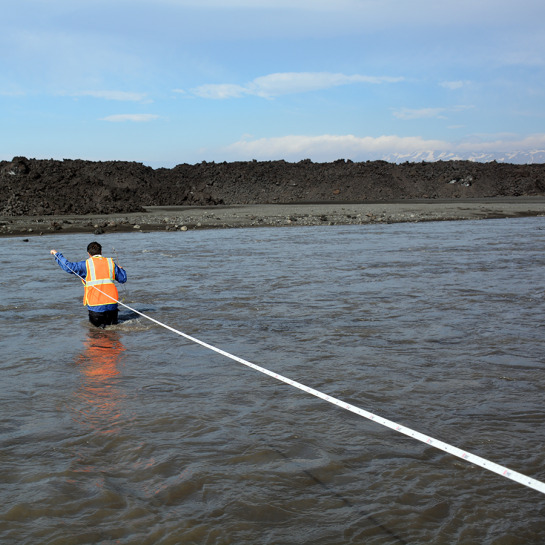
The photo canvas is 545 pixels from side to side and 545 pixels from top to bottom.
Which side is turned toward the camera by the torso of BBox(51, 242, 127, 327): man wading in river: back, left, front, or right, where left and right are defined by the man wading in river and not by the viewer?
back
